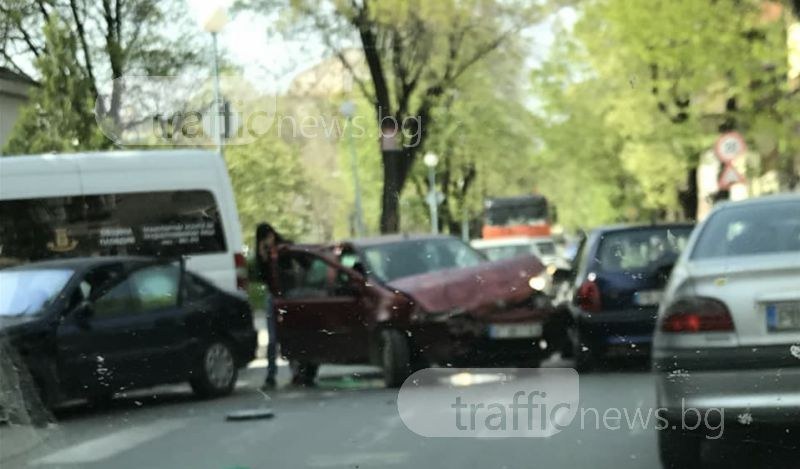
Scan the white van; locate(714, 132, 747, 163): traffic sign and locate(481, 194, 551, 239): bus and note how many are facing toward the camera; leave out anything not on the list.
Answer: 2

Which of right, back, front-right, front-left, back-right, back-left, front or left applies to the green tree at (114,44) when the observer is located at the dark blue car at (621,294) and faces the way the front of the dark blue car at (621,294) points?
left

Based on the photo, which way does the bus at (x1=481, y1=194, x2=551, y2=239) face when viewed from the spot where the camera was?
facing the viewer

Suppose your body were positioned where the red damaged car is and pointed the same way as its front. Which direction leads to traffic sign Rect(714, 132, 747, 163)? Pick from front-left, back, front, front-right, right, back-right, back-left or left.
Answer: left

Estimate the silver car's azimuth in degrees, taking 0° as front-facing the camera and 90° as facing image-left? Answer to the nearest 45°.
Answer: approximately 180°

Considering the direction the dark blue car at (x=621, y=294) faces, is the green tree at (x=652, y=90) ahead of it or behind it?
ahead

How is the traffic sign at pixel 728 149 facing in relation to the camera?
toward the camera

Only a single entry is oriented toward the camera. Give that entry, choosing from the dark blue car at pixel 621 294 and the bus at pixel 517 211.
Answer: the bus

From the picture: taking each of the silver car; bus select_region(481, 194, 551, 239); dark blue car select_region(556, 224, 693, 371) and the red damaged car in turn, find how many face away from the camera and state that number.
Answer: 2

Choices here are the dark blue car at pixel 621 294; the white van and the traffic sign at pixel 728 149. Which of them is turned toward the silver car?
the traffic sign
